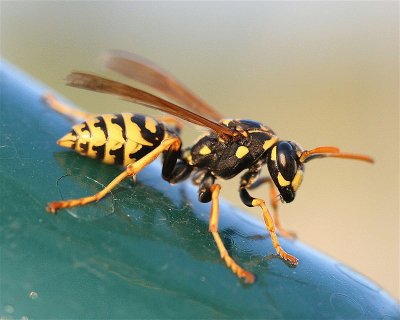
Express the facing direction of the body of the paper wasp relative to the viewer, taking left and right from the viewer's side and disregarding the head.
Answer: facing to the right of the viewer
